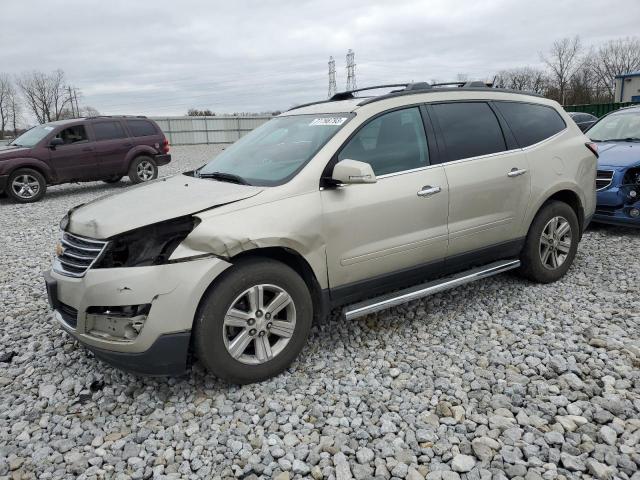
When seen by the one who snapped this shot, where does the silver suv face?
facing the viewer and to the left of the viewer

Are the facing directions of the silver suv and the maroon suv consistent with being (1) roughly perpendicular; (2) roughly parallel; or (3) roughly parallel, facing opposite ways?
roughly parallel

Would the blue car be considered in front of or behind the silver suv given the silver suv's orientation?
behind

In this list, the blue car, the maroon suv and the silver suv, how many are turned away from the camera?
0

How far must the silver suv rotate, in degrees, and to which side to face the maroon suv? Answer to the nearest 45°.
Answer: approximately 90° to its right

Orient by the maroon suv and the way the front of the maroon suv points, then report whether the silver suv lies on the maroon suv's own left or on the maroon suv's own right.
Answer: on the maroon suv's own left

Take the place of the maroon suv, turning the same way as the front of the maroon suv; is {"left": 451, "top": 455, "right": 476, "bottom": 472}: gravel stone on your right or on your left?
on your left

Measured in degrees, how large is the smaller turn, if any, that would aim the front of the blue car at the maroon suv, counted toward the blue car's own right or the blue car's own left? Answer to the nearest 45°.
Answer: approximately 45° to the blue car's own right

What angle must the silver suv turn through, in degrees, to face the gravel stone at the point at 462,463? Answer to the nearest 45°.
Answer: approximately 90° to its left
